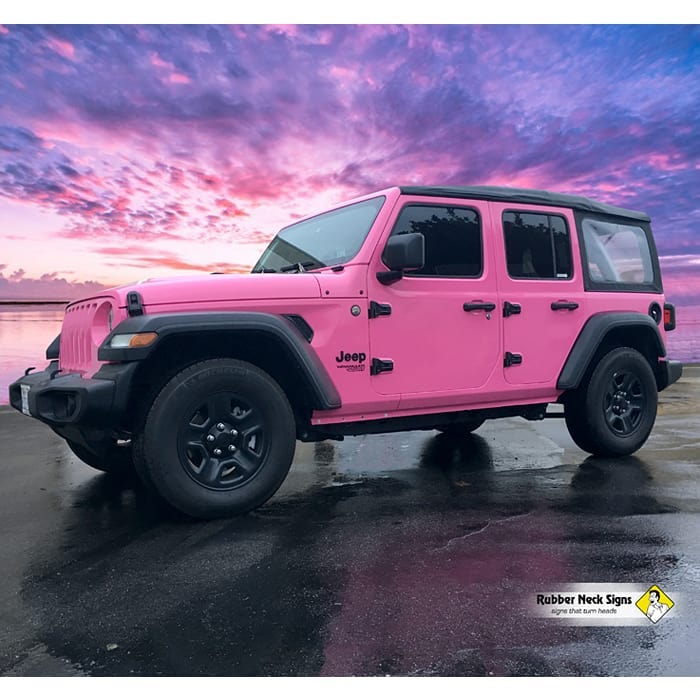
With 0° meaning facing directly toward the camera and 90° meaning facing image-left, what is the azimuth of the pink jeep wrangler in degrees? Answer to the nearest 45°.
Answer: approximately 45°
